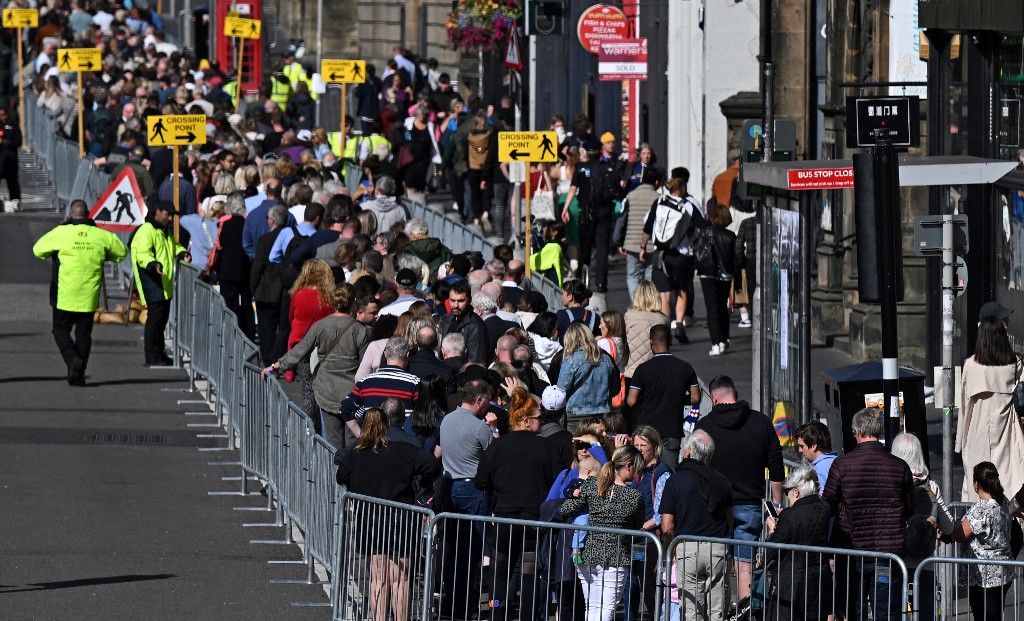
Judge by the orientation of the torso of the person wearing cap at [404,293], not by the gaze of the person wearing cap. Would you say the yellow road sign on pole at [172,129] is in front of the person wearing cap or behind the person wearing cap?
in front

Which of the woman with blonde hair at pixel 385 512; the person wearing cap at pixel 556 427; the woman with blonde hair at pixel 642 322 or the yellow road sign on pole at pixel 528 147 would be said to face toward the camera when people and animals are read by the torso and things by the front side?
the yellow road sign on pole

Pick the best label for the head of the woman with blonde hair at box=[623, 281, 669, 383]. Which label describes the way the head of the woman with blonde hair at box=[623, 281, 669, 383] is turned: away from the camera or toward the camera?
away from the camera

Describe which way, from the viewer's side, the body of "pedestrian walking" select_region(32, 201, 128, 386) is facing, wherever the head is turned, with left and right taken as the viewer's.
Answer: facing away from the viewer

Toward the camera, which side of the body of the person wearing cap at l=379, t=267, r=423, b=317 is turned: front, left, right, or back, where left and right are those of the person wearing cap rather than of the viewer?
back

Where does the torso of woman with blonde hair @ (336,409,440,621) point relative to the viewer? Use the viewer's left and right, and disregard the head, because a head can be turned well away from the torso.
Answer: facing away from the viewer

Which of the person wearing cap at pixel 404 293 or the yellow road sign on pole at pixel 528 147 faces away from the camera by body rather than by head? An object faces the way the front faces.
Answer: the person wearing cap

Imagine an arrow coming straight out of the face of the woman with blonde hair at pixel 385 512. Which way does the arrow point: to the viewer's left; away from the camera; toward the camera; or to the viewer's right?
away from the camera

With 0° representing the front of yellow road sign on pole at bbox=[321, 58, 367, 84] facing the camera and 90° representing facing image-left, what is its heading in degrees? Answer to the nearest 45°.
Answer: approximately 0°

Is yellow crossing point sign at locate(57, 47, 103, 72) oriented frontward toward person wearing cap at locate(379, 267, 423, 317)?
yes

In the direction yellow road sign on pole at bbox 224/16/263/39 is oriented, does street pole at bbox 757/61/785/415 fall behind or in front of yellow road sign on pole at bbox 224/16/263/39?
in front

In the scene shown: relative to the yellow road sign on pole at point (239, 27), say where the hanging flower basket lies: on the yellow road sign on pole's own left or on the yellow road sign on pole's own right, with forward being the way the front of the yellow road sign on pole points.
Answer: on the yellow road sign on pole's own left

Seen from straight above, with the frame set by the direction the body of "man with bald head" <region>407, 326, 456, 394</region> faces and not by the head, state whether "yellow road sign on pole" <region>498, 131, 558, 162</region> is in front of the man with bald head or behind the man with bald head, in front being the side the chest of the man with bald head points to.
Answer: in front

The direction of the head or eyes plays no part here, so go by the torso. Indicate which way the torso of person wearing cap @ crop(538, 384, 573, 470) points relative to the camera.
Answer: away from the camera

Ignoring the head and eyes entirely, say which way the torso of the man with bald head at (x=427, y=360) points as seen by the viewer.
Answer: away from the camera
